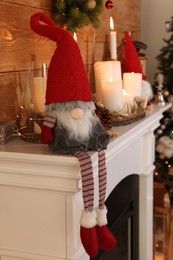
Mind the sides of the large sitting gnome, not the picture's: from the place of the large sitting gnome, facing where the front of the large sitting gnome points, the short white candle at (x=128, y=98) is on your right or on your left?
on your left

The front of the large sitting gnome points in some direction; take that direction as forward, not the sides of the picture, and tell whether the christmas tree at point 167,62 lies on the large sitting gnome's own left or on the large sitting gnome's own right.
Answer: on the large sitting gnome's own left

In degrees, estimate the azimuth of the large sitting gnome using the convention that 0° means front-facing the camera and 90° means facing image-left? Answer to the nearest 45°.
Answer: approximately 315°
